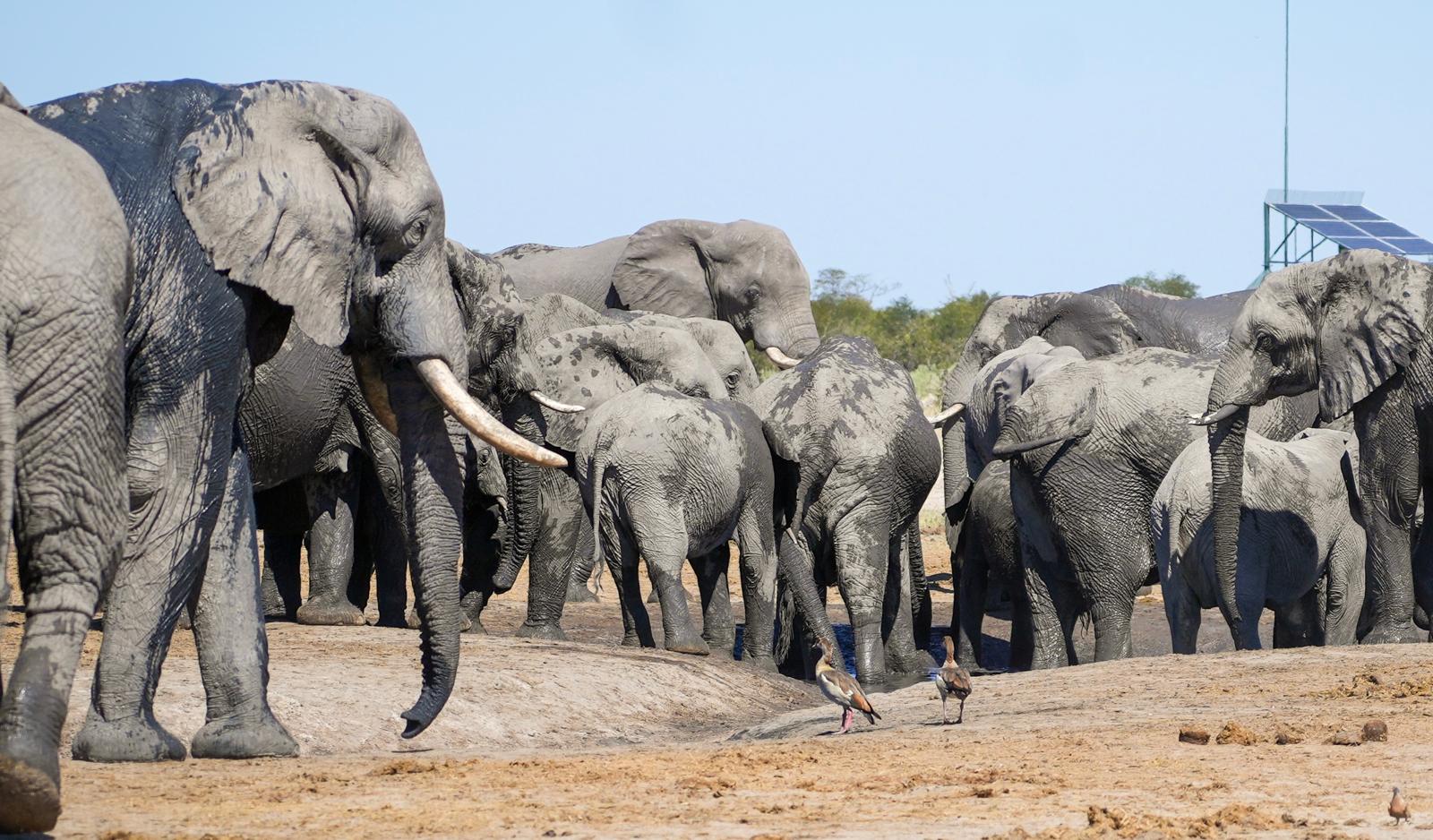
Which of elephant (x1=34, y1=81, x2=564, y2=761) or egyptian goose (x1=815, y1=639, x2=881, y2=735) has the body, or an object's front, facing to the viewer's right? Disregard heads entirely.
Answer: the elephant

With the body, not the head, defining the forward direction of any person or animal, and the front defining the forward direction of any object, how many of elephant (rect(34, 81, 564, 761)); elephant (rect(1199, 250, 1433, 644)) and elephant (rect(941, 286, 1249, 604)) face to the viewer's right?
1

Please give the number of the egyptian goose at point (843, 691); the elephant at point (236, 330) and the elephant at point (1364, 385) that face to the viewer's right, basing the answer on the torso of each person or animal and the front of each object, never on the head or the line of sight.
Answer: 1

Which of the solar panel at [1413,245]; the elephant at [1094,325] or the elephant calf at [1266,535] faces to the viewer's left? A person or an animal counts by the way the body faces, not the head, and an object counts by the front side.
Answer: the elephant

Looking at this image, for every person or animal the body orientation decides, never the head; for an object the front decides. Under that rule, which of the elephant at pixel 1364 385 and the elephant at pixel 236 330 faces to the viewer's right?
the elephant at pixel 236 330

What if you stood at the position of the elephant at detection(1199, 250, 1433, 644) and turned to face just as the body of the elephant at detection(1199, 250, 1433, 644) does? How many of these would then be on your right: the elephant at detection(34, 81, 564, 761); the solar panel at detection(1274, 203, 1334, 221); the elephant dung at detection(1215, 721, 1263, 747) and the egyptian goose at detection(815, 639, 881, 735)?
1

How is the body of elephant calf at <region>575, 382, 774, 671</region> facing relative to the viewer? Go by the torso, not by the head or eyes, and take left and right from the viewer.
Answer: facing away from the viewer and to the right of the viewer

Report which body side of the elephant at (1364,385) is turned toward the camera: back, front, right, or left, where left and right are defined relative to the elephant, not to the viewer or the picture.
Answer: left

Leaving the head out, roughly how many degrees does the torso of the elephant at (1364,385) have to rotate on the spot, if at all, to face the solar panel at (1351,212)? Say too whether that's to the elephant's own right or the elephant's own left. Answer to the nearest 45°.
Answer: approximately 90° to the elephant's own right

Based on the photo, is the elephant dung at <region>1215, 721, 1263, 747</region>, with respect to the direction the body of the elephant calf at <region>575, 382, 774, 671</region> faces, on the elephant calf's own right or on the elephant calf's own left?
on the elephant calf's own right

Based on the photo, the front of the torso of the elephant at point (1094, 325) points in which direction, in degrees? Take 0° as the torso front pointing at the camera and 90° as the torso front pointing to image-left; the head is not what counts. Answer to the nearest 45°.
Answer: approximately 90°

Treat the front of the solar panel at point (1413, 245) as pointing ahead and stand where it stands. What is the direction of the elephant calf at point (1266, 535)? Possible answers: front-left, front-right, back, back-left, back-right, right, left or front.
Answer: front-right

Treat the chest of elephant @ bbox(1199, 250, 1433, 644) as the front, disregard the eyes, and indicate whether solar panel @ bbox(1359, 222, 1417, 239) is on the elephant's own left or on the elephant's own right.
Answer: on the elephant's own right

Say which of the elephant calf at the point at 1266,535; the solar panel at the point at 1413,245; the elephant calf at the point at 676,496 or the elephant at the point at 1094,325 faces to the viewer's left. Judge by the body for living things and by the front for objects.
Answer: the elephant
